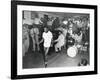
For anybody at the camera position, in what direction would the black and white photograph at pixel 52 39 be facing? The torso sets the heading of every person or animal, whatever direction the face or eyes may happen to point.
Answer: facing the viewer and to the right of the viewer
